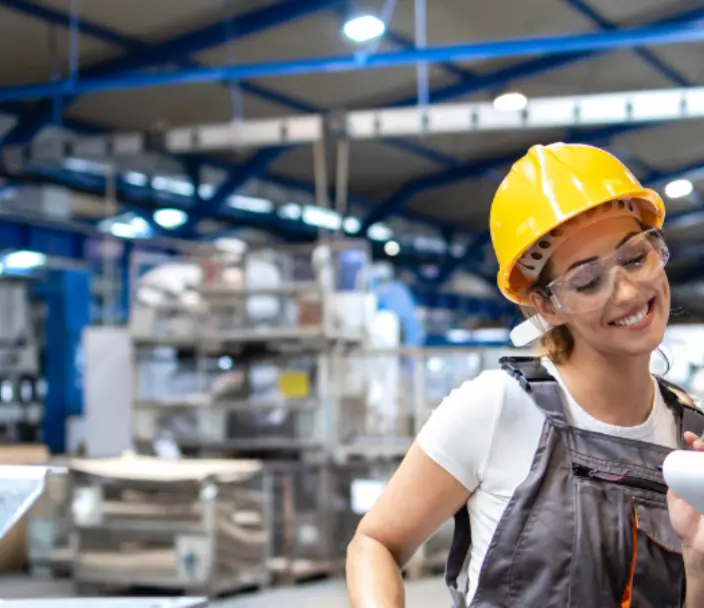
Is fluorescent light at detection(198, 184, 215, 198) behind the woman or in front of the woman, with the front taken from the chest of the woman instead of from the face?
behind

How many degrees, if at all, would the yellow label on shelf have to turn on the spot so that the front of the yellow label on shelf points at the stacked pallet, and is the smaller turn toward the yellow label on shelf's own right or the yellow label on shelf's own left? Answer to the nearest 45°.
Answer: approximately 45° to the yellow label on shelf's own right

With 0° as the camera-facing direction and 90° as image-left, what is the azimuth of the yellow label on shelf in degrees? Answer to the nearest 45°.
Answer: approximately 0°

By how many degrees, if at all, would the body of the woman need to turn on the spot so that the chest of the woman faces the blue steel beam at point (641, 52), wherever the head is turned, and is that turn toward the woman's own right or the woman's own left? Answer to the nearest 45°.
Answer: approximately 135° to the woman's own left

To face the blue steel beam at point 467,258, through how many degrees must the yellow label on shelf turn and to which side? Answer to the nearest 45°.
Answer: approximately 180°

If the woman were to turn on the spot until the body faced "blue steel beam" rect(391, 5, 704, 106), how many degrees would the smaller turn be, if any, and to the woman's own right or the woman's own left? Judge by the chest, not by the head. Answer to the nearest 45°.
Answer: approximately 135° to the woman's own left

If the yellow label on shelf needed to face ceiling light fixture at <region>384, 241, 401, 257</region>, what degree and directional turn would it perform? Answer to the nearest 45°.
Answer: approximately 180°
